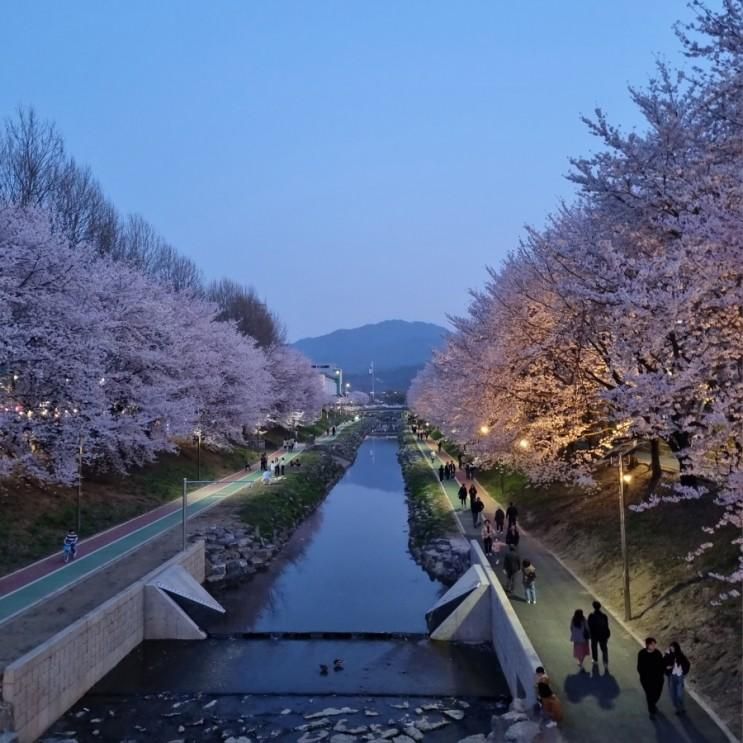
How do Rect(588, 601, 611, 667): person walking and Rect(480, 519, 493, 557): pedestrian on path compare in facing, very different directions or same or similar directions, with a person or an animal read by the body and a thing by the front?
very different directions

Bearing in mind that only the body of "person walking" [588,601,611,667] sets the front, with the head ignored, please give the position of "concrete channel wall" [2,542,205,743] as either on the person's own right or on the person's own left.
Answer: on the person's own left

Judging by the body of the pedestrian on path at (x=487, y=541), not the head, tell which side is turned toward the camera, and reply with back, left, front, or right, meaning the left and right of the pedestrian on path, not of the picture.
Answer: front

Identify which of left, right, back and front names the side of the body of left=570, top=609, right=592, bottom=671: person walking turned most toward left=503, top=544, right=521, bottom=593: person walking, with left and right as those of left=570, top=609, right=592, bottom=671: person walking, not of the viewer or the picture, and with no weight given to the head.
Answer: front

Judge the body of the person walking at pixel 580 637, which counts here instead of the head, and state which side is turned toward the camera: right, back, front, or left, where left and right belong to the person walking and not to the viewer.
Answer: back

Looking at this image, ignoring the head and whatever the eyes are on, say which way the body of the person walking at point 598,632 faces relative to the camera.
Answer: away from the camera

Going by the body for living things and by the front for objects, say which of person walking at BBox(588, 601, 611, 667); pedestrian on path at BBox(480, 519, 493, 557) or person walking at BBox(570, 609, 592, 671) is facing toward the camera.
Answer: the pedestrian on path
